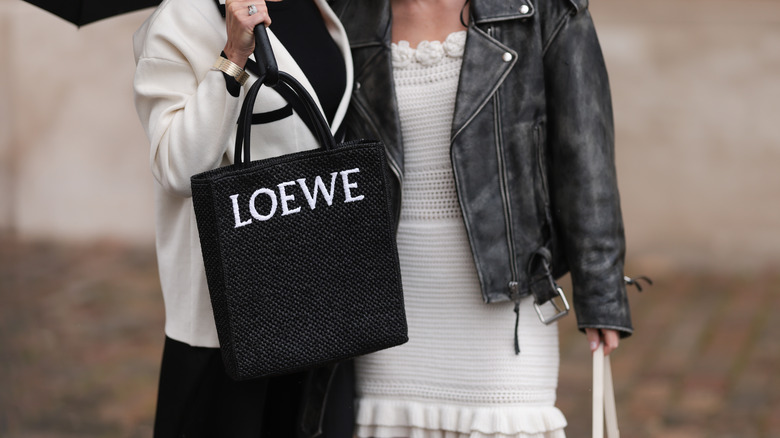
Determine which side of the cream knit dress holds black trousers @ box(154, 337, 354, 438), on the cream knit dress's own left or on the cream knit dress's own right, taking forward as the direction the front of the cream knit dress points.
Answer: on the cream knit dress's own right

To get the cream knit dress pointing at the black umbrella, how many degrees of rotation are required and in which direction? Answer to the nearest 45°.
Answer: approximately 90° to its right

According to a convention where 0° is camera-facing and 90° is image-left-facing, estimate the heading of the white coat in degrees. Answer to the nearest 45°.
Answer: approximately 315°

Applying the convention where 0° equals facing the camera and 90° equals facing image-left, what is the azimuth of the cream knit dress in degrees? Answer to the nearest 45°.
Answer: approximately 0°

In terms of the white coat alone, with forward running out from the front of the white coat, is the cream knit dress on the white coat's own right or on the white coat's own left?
on the white coat's own left

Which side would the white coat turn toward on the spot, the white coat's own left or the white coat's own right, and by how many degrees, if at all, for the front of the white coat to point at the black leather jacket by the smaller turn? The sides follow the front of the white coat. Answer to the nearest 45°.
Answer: approximately 45° to the white coat's own left
